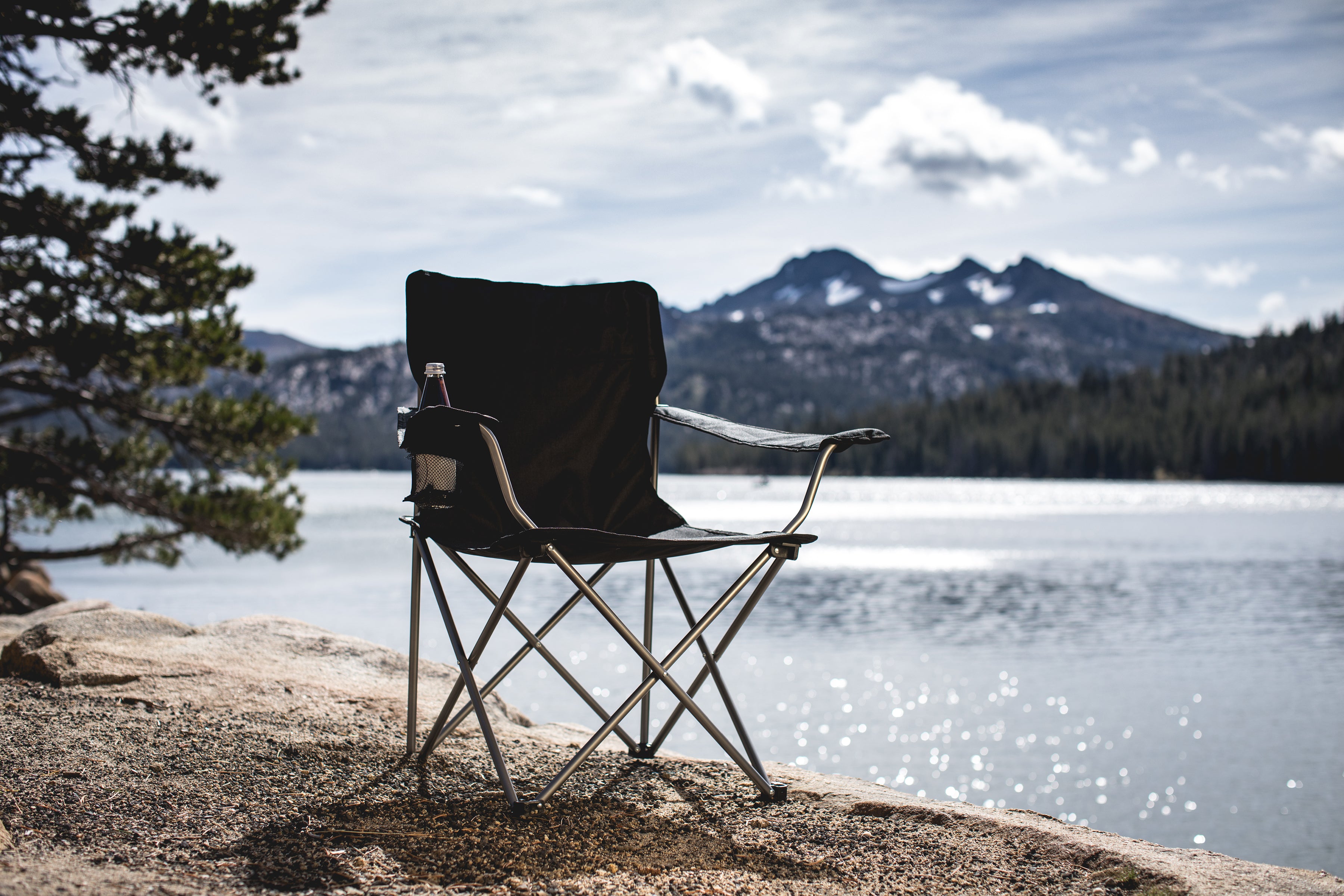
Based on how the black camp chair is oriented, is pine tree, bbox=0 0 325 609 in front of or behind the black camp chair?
behind
